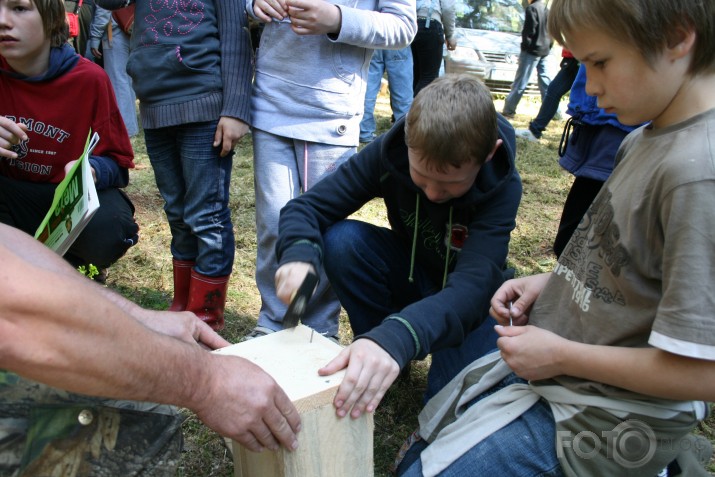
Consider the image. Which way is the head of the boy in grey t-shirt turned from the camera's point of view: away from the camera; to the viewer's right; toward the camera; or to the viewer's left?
to the viewer's left

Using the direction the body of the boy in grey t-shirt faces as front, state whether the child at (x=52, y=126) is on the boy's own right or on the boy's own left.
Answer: on the boy's own right

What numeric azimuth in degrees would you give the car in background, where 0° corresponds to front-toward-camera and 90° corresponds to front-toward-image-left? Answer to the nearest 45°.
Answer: approximately 0°

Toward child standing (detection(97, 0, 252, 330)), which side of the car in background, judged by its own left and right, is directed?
front

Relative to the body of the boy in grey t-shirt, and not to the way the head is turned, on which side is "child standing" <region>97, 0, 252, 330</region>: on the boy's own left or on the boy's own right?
on the boy's own right

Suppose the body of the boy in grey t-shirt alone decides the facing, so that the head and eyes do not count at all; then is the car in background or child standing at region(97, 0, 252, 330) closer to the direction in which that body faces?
the child standing

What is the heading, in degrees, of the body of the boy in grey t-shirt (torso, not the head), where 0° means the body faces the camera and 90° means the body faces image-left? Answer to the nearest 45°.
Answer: approximately 45°

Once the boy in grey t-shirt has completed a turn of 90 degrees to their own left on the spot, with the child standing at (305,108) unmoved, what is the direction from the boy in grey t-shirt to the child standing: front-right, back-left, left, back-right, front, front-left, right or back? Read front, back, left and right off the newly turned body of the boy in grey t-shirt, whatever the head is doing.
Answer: back

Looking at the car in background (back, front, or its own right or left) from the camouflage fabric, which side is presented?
front

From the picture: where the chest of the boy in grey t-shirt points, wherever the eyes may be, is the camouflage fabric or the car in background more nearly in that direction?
the camouflage fabric

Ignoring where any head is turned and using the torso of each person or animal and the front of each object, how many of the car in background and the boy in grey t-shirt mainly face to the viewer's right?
0
